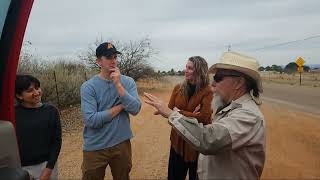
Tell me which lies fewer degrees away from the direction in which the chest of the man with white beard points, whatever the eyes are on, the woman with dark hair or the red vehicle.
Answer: the woman with dark hair

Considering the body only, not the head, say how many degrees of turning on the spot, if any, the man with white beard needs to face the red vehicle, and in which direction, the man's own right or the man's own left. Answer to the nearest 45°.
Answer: approximately 45° to the man's own left

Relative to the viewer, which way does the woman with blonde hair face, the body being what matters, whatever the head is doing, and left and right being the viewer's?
facing the viewer and to the left of the viewer

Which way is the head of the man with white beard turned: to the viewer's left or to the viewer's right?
to the viewer's left

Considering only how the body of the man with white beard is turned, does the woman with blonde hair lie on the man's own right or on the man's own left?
on the man's own right

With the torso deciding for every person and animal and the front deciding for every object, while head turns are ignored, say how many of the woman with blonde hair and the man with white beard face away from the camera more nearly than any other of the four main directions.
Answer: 0

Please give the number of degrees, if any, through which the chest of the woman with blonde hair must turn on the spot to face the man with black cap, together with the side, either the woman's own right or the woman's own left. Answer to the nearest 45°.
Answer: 0° — they already face them

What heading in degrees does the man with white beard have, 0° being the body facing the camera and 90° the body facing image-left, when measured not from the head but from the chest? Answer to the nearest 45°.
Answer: approximately 90°
